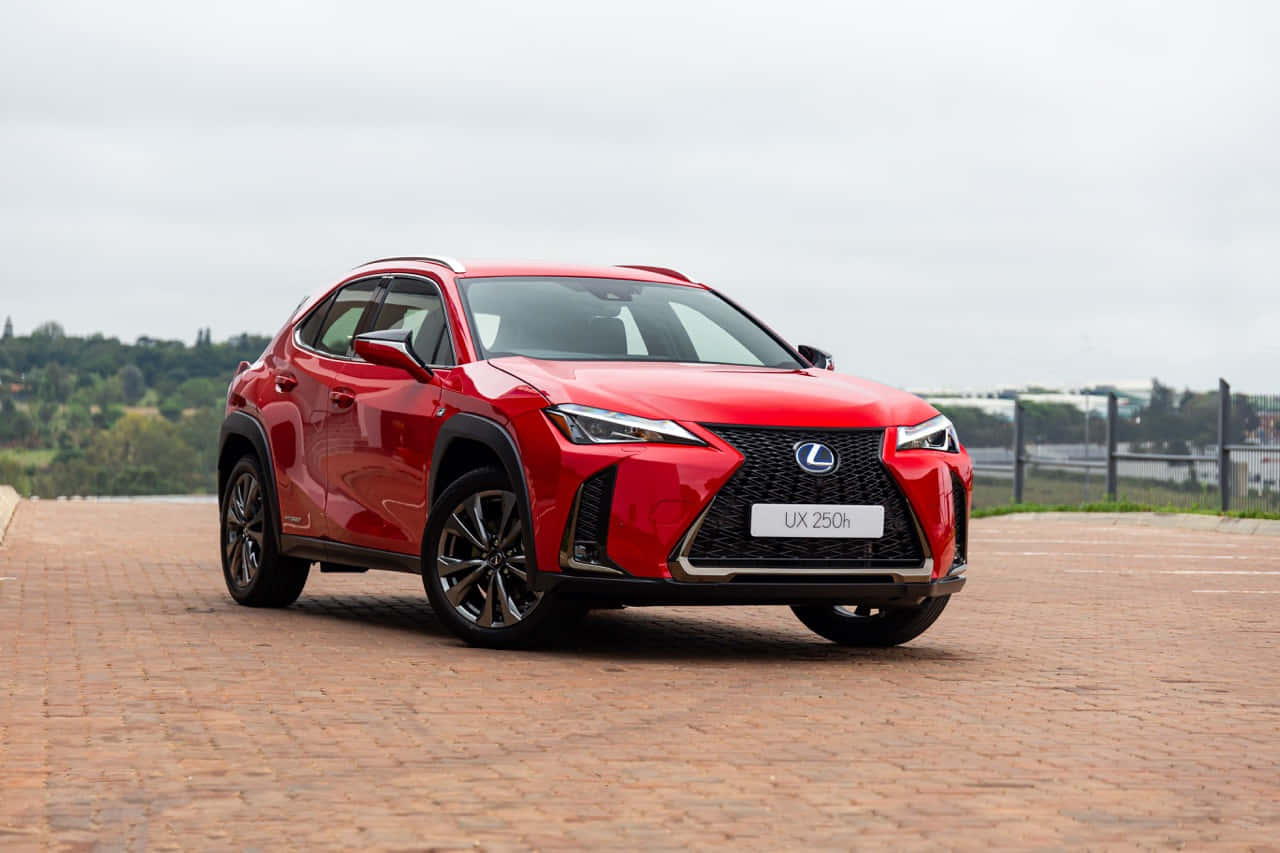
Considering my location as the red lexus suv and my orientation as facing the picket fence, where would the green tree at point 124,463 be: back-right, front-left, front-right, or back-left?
front-left

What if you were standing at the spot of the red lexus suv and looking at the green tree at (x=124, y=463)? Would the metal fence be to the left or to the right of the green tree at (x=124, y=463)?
right

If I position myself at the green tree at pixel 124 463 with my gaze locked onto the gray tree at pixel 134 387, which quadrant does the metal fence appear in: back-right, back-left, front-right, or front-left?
back-right

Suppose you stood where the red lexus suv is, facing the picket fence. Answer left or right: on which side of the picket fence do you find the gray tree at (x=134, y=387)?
left

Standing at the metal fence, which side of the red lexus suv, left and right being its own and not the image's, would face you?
left

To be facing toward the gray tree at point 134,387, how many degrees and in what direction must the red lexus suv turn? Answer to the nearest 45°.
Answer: approximately 135° to its left

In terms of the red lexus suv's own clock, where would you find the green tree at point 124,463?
The green tree is roughly at 7 o'clock from the red lexus suv.

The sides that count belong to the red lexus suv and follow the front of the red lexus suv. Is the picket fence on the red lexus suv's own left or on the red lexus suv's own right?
on the red lexus suv's own left
